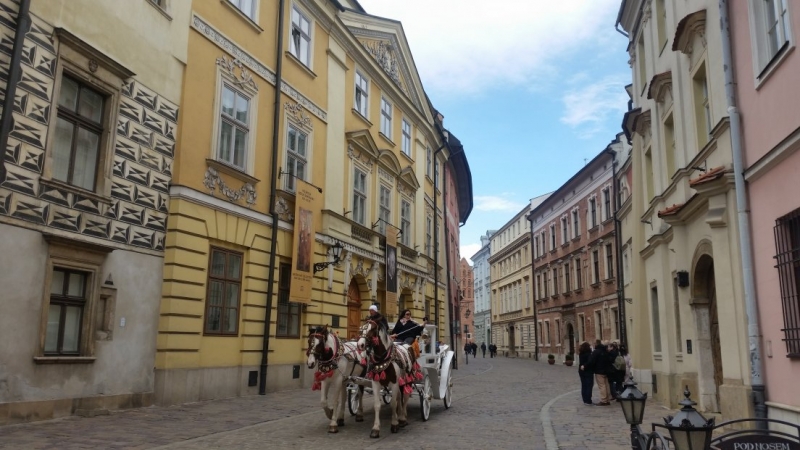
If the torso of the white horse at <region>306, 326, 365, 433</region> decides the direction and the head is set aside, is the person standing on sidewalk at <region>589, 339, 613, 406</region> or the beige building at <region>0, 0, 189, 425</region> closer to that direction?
the beige building

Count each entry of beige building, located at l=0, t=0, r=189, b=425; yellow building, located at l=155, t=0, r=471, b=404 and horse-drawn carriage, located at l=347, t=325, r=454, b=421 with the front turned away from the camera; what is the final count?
0

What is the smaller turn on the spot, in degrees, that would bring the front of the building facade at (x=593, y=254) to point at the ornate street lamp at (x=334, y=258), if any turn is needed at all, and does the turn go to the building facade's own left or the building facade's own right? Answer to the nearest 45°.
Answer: approximately 45° to the building facade's own left

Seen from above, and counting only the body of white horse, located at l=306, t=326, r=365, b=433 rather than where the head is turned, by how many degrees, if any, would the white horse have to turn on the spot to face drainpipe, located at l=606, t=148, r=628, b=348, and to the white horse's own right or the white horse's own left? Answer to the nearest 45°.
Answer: approximately 180°

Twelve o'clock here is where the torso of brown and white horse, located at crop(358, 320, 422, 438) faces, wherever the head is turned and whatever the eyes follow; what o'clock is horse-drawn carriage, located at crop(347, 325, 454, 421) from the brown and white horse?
The horse-drawn carriage is roughly at 5 o'clock from the brown and white horse.

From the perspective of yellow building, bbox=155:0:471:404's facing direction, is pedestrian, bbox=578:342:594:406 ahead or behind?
ahead

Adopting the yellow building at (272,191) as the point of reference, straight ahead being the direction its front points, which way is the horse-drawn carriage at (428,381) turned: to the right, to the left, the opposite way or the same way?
to the right

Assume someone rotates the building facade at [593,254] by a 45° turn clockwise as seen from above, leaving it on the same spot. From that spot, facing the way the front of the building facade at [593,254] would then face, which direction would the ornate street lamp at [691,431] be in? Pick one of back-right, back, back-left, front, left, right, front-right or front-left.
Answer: left

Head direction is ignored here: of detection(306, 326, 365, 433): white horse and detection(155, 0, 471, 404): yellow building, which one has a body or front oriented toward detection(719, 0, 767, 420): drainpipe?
the yellow building

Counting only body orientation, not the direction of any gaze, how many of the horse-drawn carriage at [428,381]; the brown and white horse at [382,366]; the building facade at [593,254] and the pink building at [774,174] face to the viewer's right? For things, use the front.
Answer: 0

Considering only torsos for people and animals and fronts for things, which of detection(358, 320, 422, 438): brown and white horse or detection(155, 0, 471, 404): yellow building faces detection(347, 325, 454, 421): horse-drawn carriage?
the yellow building

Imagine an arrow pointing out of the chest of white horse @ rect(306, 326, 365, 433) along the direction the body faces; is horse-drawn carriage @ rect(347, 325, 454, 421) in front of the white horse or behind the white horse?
behind

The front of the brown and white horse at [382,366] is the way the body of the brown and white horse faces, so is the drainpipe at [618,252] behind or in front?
behind

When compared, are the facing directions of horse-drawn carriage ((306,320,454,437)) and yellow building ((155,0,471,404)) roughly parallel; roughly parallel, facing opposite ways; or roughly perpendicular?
roughly perpendicular

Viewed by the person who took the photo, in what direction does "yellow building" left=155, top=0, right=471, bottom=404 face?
facing the viewer and to the right of the viewer

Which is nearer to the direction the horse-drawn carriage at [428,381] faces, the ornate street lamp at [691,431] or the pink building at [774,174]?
the ornate street lamp

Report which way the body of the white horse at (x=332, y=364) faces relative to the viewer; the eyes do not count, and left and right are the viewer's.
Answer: facing the viewer and to the left of the viewer

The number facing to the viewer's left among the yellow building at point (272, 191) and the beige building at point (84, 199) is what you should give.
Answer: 0

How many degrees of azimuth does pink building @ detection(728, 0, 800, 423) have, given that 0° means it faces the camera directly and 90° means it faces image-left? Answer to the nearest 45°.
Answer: approximately 45°
